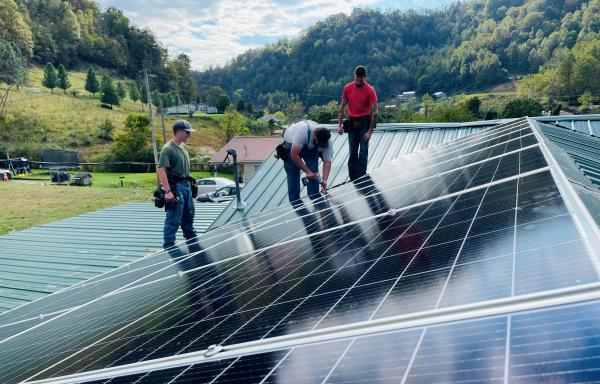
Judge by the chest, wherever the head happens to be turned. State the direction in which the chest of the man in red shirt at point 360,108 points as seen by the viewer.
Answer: toward the camera

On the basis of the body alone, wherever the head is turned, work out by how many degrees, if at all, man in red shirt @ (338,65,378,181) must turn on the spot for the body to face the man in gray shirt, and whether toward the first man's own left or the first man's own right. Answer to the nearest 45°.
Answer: approximately 45° to the first man's own right

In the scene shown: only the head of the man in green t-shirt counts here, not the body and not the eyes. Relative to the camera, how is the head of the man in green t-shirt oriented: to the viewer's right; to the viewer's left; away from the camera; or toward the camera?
to the viewer's right

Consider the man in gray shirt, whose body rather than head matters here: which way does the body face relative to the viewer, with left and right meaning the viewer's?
facing the viewer and to the right of the viewer

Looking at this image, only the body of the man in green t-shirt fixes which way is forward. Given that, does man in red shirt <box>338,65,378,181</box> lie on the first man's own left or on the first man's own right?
on the first man's own left

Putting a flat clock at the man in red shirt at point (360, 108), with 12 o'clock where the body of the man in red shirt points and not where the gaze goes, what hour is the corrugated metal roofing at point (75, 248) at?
The corrugated metal roofing is roughly at 3 o'clock from the man in red shirt.

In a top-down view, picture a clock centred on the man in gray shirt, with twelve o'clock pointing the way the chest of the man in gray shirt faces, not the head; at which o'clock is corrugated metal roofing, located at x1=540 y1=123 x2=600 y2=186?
The corrugated metal roofing is roughly at 11 o'clock from the man in gray shirt.

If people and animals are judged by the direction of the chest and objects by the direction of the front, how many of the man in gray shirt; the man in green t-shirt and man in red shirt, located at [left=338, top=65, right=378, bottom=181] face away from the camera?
0

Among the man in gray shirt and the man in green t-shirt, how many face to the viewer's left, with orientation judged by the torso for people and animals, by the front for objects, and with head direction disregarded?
0

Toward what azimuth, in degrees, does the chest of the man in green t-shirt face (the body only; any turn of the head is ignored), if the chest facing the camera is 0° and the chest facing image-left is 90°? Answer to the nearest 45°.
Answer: approximately 315°

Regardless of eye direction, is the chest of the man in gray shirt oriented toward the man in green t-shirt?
no

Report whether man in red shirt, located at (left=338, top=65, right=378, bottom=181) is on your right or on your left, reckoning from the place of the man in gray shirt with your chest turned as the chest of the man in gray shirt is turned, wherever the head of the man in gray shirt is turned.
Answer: on your left
